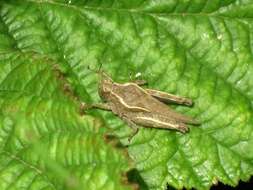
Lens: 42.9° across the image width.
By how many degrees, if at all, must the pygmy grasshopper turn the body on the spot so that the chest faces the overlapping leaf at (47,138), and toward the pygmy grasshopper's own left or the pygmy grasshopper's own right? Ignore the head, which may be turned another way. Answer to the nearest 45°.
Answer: approximately 90° to the pygmy grasshopper's own left

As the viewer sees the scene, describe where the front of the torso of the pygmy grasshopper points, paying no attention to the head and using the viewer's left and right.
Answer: facing away from the viewer and to the left of the viewer
